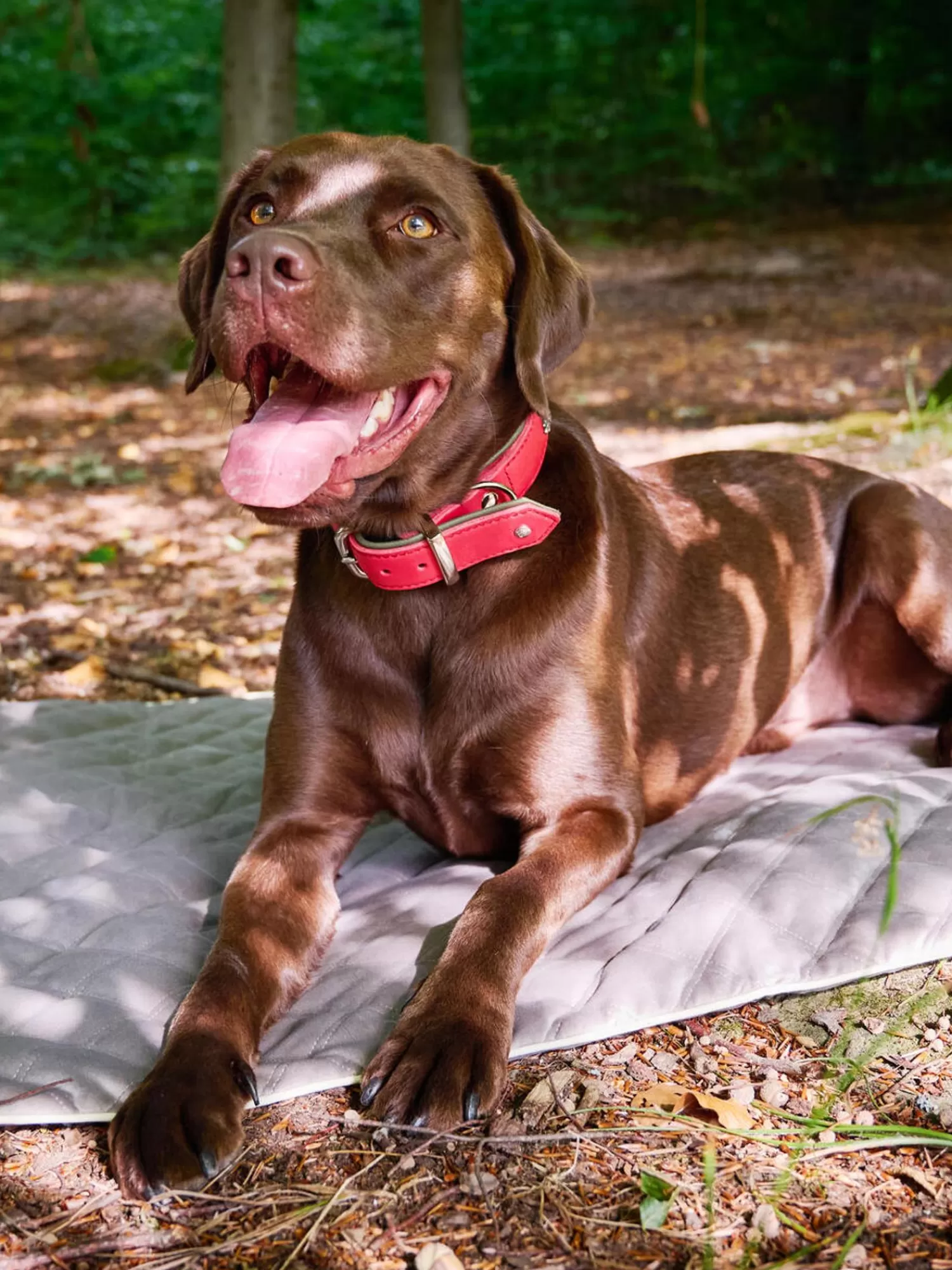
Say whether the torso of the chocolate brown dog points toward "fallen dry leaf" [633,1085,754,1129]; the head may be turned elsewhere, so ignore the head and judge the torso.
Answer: no

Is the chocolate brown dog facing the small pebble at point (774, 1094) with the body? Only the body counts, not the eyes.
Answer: no

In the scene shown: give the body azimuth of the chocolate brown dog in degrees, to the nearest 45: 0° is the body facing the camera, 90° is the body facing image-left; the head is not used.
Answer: approximately 45°

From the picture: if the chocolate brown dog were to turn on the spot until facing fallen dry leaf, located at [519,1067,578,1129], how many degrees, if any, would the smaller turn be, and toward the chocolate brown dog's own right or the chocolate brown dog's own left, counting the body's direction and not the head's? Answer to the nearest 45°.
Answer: approximately 45° to the chocolate brown dog's own left

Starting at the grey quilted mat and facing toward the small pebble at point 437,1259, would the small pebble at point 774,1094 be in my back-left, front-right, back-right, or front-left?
front-left

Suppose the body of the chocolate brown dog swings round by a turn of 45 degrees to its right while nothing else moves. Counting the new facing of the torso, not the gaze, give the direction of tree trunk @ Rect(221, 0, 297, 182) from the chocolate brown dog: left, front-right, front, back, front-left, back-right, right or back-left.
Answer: right

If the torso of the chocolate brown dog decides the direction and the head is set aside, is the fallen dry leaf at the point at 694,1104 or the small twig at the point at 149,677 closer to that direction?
the fallen dry leaf

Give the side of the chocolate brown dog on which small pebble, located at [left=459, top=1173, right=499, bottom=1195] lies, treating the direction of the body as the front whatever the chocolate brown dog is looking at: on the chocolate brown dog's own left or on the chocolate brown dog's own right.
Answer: on the chocolate brown dog's own left

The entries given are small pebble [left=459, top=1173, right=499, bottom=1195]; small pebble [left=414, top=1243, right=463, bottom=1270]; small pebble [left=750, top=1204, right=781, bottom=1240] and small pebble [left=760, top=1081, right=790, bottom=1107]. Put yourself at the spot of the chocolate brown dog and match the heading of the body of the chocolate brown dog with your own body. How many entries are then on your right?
0

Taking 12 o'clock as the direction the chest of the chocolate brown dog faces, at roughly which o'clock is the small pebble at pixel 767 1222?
The small pebble is roughly at 10 o'clock from the chocolate brown dog.

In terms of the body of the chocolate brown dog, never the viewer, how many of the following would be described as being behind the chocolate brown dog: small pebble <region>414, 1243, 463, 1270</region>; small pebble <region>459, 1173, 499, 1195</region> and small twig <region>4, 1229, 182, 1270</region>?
0

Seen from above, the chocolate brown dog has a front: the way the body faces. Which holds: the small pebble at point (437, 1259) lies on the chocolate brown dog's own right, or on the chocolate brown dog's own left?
on the chocolate brown dog's own left

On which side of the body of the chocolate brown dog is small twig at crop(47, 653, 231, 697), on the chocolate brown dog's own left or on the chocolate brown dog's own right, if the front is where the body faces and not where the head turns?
on the chocolate brown dog's own right

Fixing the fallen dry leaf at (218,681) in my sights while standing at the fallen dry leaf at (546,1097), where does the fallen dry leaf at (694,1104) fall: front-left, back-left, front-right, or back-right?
back-right

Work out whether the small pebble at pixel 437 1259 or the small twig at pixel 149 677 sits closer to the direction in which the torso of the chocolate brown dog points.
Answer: the small pebble

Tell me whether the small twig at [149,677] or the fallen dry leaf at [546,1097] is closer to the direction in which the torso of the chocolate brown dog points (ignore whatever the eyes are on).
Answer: the fallen dry leaf
